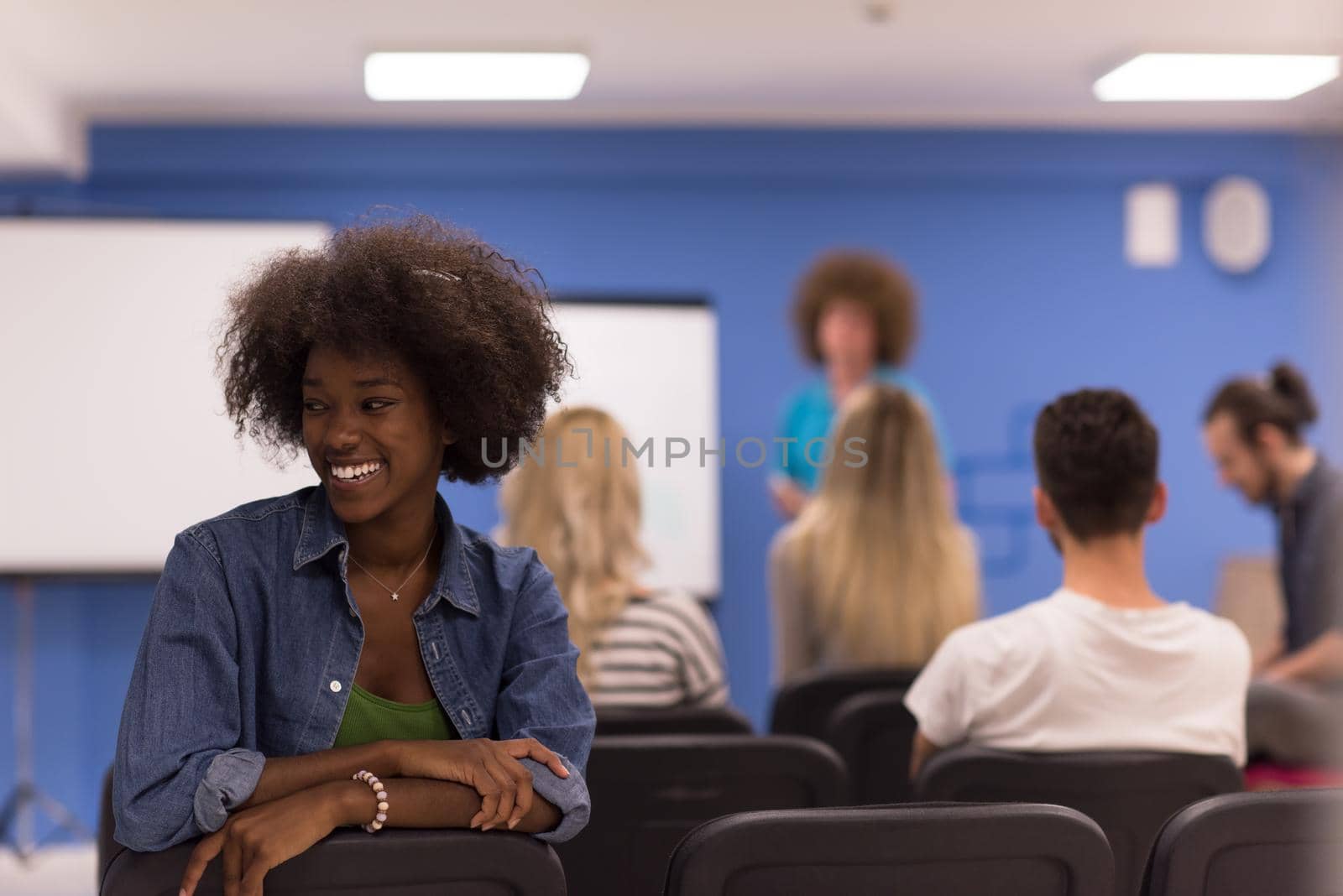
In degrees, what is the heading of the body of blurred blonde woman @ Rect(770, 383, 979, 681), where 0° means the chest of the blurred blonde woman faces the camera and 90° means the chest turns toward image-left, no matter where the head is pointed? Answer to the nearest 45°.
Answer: approximately 180°

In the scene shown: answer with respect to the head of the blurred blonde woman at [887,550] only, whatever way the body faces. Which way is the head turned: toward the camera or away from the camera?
away from the camera

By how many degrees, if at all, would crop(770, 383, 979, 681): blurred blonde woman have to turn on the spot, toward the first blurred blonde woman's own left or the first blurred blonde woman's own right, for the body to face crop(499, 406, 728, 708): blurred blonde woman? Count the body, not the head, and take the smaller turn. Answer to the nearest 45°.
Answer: approximately 135° to the first blurred blonde woman's own left

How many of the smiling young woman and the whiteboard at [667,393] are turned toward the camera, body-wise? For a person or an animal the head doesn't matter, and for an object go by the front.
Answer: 2

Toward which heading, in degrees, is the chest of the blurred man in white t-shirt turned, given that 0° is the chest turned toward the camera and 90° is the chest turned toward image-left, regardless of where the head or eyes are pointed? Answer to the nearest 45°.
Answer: approximately 180°

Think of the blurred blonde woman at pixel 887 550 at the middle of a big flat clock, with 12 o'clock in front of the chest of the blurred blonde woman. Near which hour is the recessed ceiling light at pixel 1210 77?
The recessed ceiling light is roughly at 1 o'clock from the blurred blonde woman.

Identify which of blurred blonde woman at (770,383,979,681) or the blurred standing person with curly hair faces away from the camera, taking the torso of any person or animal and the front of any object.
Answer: the blurred blonde woman

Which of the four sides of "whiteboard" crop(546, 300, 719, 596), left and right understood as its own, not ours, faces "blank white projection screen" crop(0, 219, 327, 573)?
right

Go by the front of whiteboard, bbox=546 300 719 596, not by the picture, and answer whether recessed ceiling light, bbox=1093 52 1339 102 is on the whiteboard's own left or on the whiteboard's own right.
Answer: on the whiteboard's own left

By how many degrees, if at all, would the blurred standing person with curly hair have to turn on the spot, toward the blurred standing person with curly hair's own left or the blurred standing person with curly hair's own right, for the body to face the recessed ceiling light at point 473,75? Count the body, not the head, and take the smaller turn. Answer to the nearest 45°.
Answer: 0° — they already face it

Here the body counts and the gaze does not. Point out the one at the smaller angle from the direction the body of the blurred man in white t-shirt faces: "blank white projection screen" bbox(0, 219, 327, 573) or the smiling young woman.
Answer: the blank white projection screen

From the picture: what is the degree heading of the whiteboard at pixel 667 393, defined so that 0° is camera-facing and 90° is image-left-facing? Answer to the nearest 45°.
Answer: approximately 0°

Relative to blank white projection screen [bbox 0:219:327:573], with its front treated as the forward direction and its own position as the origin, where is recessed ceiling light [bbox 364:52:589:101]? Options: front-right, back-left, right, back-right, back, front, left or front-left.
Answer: front-left
